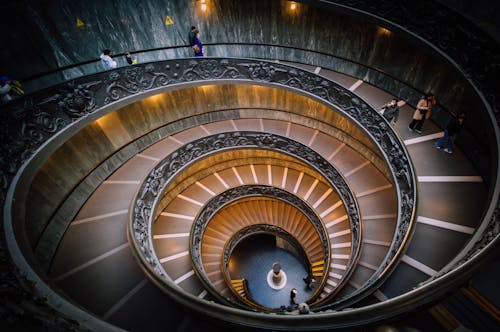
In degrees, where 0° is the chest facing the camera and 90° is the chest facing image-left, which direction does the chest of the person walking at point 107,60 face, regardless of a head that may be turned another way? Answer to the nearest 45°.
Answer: approximately 270°

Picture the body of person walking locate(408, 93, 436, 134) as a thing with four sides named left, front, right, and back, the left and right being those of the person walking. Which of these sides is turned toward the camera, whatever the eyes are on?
front

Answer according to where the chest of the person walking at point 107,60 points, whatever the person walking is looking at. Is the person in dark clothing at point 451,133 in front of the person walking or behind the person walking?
in front
